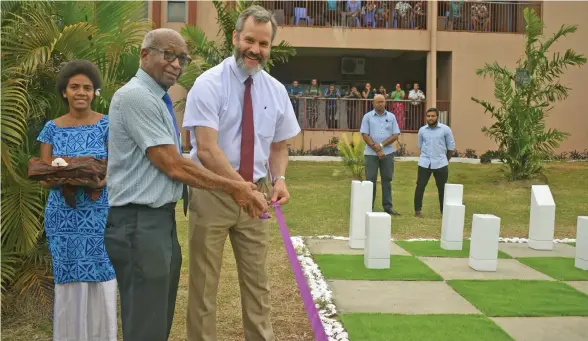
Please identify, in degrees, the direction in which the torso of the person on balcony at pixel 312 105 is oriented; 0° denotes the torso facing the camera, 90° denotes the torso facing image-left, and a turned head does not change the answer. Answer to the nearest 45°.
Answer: approximately 0°

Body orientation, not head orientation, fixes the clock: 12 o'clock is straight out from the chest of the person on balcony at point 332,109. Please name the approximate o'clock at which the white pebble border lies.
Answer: The white pebble border is roughly at 12 o'clock from the person on balcony.

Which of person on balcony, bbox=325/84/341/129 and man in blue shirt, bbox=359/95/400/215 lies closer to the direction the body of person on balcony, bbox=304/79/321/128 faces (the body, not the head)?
the man in blue shirt

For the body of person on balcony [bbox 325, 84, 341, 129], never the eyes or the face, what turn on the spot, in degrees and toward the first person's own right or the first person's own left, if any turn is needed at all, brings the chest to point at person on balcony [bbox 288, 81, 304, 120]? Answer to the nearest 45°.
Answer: approximately 90° to the first person's own right
